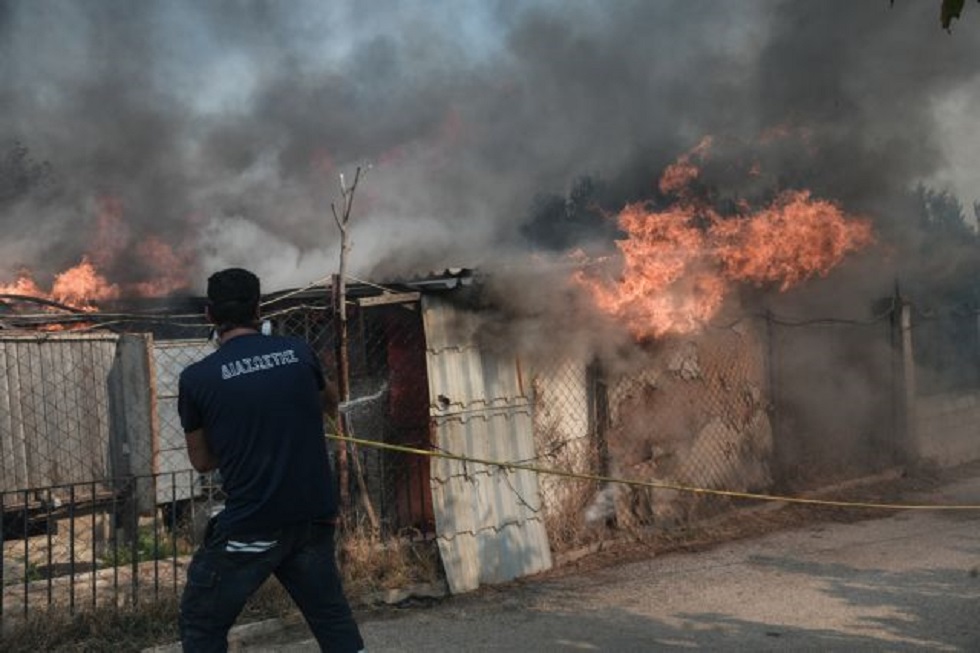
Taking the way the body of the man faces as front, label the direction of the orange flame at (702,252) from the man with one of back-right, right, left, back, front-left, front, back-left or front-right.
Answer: front-right

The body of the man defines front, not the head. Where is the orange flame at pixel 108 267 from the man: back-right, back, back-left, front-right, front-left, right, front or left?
front

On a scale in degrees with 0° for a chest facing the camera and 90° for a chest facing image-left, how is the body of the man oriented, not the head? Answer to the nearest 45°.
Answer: approximately 180°

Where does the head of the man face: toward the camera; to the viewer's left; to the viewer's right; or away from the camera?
away from the camera

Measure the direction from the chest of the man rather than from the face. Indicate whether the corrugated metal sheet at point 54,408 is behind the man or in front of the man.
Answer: in front
